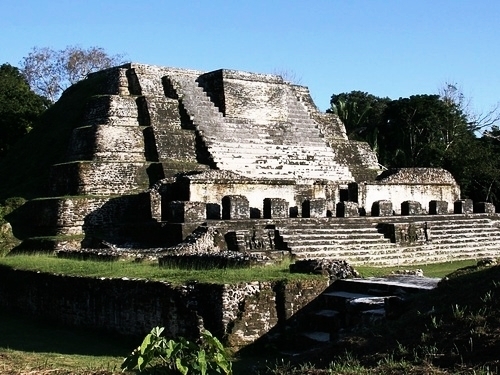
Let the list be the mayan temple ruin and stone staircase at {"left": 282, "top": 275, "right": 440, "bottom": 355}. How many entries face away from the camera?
0

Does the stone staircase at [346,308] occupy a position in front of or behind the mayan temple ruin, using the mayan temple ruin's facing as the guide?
in front

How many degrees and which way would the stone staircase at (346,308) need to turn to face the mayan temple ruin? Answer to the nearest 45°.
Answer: approximately 135° to its right

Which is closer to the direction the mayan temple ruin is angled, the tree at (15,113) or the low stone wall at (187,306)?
the low stone wall

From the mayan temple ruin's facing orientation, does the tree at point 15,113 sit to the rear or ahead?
to the rear

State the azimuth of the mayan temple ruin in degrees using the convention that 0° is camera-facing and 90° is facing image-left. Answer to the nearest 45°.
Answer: approximately 315°

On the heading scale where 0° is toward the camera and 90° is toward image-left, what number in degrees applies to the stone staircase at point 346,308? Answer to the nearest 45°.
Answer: approximately 45°

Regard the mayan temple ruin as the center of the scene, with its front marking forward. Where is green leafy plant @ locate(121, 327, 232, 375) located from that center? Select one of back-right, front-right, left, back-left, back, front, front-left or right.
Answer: front-right

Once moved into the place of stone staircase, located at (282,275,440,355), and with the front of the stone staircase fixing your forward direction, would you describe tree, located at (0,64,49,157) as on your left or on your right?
on your right

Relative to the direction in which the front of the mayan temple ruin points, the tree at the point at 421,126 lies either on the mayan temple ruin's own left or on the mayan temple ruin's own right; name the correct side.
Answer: on the mayan temple ruin's own left
